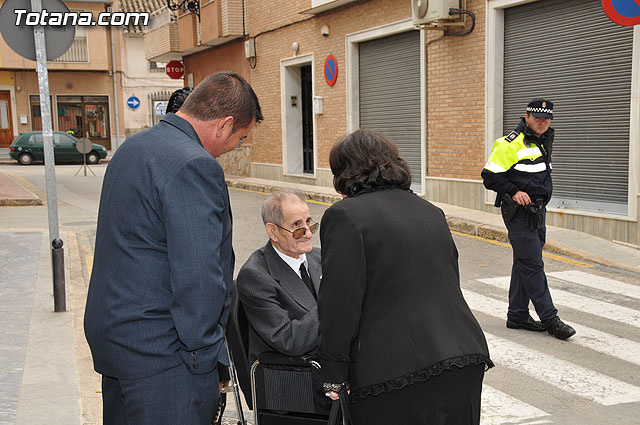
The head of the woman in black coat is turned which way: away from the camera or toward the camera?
away from the camera

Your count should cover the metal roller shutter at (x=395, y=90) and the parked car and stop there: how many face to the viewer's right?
1

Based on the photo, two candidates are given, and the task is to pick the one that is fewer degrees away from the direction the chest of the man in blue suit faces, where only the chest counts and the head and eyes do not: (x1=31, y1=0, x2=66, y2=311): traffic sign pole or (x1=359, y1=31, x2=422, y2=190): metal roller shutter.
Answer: the metal roller shutter

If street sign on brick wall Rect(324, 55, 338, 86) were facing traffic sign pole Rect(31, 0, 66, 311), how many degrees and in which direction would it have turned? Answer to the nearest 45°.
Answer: approximately 45° to its left

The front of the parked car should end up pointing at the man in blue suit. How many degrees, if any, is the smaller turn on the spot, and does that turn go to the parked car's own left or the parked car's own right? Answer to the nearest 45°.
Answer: approximately 90° to the parked car's own right

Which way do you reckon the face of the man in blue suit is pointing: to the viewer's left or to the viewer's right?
to the viewer's right

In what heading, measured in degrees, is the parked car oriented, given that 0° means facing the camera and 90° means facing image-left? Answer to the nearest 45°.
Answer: approximately 270°

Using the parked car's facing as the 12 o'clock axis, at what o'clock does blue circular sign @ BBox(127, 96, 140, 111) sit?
The blue circular sign is roughly at 11 o'clock from the parked car.

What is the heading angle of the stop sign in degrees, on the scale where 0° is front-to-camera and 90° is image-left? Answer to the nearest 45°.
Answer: approximately 0°

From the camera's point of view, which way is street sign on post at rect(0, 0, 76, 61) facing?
away from the camera

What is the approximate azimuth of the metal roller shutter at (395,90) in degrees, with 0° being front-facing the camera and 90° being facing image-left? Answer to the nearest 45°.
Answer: approximately 45°
